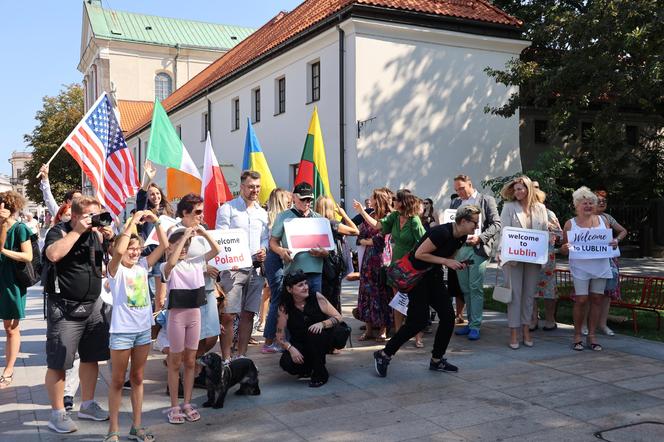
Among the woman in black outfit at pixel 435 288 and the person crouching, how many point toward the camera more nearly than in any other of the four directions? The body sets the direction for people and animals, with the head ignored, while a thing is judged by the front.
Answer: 1

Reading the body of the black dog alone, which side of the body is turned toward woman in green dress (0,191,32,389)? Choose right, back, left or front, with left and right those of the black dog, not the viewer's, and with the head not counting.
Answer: right

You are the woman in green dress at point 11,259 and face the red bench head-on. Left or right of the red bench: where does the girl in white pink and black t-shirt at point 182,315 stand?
right

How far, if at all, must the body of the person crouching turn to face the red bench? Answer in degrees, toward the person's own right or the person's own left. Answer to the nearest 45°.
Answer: approximately 135° to the person's own left
